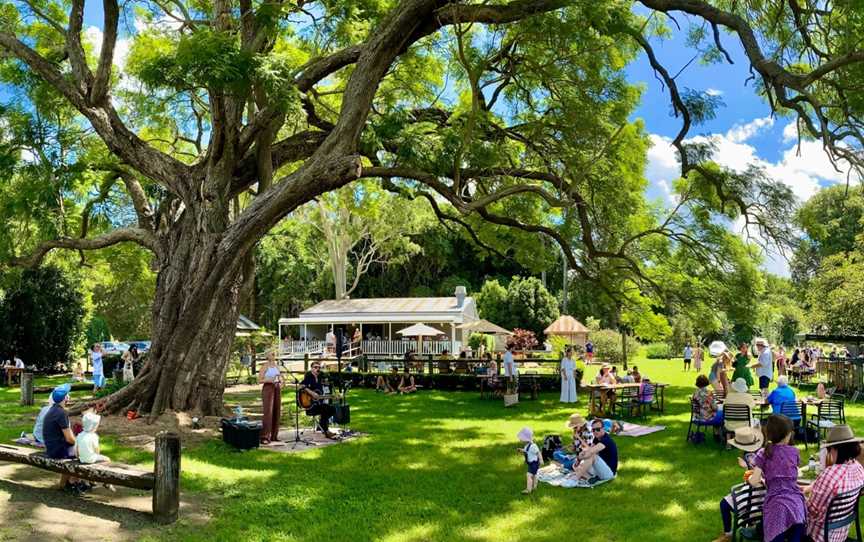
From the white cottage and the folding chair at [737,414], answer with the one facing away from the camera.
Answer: the folding chair

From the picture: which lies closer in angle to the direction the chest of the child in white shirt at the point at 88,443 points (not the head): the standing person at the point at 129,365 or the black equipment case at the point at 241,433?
the black equipment case

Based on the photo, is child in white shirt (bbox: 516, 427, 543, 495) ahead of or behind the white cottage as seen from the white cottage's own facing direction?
ahead

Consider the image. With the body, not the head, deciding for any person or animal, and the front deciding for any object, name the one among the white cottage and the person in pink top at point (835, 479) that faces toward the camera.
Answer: the white cottage

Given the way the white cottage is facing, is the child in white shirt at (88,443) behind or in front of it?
in front

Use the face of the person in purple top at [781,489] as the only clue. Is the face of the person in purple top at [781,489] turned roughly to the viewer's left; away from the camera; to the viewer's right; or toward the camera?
away from the camera

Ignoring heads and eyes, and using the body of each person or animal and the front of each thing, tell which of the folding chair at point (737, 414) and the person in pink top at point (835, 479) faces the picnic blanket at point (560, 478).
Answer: the person in pink top

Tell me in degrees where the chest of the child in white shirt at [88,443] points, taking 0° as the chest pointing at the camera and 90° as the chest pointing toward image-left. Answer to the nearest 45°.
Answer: approximately 225°

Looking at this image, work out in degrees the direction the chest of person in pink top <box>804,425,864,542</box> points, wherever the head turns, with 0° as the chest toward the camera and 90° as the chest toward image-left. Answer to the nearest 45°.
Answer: approximately 135°

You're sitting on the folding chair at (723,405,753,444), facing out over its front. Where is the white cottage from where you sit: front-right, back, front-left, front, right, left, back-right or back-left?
front-left

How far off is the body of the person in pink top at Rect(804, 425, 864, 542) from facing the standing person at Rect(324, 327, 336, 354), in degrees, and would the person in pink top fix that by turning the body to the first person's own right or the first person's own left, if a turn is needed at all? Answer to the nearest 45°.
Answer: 0° — they already face them

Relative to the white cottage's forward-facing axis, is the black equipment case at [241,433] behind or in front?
in front
